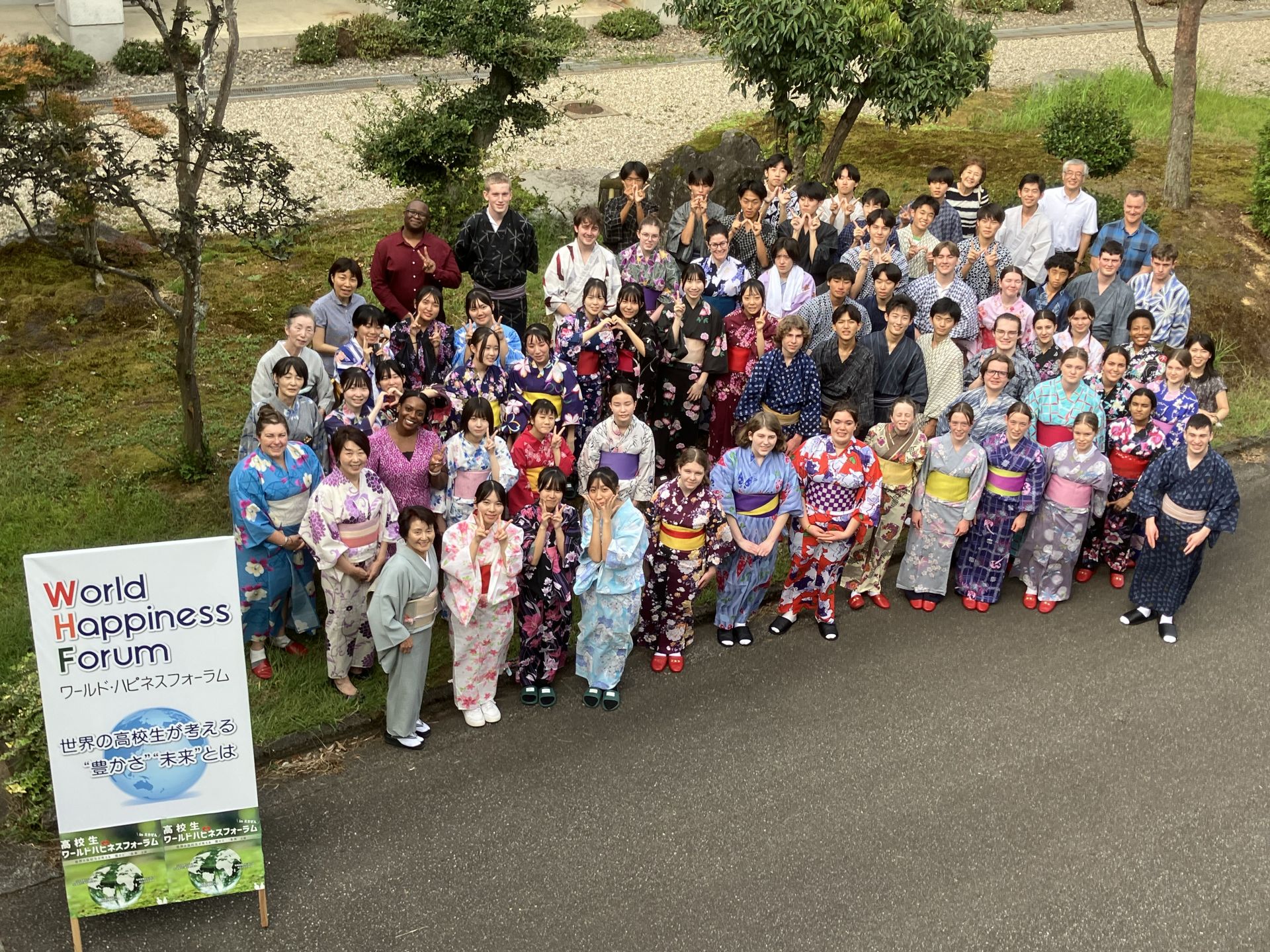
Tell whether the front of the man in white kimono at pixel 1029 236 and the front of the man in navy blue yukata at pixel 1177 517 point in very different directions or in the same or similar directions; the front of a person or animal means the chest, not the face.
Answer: same or similar directions

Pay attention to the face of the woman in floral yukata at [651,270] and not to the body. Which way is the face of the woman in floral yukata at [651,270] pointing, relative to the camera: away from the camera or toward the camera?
toward the camera

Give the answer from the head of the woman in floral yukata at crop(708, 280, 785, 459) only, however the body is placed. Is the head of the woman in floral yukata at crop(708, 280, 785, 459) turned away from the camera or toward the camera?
toward the camera

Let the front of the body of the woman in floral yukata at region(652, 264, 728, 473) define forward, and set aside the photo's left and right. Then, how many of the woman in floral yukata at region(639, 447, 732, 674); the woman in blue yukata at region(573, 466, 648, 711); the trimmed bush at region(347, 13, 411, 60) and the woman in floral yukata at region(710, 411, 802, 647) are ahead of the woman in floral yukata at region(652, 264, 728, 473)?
3

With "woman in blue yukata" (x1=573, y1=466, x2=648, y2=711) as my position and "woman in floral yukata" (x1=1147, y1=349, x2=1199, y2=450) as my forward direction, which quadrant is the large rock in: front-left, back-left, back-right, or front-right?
front-left

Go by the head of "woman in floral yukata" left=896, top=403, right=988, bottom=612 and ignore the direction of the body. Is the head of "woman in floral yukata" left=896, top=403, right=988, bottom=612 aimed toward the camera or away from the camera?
toward the camera

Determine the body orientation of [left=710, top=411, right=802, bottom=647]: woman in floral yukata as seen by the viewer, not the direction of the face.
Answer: toward the camera

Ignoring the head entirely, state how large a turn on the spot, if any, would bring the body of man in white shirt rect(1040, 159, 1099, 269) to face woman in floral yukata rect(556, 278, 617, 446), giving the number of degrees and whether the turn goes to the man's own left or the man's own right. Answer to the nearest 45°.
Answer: approximately 45° to the man's own right

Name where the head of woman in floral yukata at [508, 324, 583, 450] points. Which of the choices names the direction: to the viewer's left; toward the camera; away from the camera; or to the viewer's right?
toward the camera

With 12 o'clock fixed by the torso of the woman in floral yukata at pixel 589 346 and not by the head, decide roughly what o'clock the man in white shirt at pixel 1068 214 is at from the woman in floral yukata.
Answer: The man in white shirt is roughly at 8 o'clock from the woman in floral yukata.

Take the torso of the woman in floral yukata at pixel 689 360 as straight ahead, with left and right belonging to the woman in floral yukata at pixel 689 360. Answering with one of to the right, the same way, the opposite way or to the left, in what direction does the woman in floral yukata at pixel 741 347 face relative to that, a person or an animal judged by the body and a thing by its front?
the same way

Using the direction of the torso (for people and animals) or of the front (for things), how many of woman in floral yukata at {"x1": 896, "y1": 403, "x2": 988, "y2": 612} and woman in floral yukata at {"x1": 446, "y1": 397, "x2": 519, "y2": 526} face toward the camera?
2

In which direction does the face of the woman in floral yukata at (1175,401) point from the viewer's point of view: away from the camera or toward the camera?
toward the camera

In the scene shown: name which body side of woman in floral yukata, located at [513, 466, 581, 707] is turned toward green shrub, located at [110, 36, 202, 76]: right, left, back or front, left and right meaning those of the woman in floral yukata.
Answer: back

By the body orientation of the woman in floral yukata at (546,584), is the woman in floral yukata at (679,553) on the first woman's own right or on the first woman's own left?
on the first woman's own left

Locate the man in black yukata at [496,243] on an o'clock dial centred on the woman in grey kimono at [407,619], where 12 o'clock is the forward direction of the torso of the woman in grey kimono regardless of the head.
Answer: The man in black yukata is roughly at 8 o'clock from the woman in grey kimono.

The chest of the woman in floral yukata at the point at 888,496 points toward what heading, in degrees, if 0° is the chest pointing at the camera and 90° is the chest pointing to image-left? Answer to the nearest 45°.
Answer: approximately 0°

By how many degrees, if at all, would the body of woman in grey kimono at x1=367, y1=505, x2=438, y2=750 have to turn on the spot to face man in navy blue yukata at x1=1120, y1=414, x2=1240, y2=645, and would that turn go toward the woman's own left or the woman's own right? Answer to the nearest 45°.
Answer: approximately 45° to the woman's own left

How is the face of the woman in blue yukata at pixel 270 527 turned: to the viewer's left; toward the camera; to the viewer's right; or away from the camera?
toward the camera

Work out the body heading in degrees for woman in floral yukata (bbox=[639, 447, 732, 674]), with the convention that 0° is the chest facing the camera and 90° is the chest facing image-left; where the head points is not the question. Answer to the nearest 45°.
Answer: approximately 0°

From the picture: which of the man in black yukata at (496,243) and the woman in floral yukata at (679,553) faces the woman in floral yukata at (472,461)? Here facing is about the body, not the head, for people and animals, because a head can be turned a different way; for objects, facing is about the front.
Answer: the man in black yukata

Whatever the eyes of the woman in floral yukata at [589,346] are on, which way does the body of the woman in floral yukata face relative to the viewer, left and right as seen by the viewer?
facing the viewer
